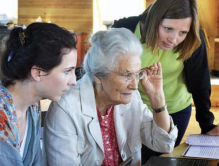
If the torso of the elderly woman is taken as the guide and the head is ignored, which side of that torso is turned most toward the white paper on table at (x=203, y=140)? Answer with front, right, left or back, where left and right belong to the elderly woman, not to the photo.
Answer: left

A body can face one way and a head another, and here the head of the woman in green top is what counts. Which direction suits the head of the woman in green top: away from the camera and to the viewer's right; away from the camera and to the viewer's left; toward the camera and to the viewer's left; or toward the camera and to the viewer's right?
toward the camera and to the viewer's left

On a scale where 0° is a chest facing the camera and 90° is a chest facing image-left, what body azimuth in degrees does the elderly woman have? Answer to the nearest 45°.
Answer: approximately 315°

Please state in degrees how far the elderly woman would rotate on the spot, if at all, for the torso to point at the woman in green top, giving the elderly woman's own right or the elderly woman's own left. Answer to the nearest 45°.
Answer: approximately 90° to the elderly woman's own left
